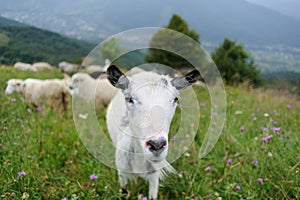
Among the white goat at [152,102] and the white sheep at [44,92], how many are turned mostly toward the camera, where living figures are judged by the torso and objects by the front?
1

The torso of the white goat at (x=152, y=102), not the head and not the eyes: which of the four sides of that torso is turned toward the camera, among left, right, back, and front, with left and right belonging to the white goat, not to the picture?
front

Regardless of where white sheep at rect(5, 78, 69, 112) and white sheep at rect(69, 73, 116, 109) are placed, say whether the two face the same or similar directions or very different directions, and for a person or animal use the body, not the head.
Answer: same or similar directions

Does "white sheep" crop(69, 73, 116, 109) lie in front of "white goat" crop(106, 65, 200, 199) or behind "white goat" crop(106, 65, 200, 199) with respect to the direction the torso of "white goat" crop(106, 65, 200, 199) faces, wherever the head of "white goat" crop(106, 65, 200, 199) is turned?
behind

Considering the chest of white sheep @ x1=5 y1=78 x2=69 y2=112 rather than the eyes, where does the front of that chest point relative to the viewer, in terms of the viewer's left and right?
facing to the left of the viewer

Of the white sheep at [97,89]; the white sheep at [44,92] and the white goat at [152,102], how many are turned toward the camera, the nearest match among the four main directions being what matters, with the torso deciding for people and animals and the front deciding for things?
1

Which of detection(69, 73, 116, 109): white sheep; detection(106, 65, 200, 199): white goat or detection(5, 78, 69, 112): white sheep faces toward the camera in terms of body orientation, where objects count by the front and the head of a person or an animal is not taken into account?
detection(106, 65, 200, 199): white goat

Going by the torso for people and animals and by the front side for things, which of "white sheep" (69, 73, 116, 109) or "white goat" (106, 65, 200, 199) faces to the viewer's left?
"white sheep" (69, 73, 116, 109)

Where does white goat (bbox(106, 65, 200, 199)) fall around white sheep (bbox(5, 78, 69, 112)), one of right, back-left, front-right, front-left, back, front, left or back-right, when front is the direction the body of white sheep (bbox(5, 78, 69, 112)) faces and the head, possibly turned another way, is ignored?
left

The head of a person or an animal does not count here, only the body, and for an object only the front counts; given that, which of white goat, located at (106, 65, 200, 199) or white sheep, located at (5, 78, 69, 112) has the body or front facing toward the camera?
white goat, located at (106, 65, 200, 199)

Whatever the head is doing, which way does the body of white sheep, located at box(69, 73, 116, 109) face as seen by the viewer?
to the viewer's left

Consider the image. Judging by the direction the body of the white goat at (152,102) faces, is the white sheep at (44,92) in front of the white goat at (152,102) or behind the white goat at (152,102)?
behind

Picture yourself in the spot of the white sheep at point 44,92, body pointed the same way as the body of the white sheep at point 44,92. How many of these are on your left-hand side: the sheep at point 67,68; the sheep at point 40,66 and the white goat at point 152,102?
1

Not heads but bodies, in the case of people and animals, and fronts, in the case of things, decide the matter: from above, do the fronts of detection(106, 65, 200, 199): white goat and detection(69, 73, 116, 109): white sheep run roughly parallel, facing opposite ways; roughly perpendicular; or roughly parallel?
roughly perpendicular

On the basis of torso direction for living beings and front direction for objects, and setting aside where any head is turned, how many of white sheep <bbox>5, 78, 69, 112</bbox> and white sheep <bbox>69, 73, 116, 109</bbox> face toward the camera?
0
